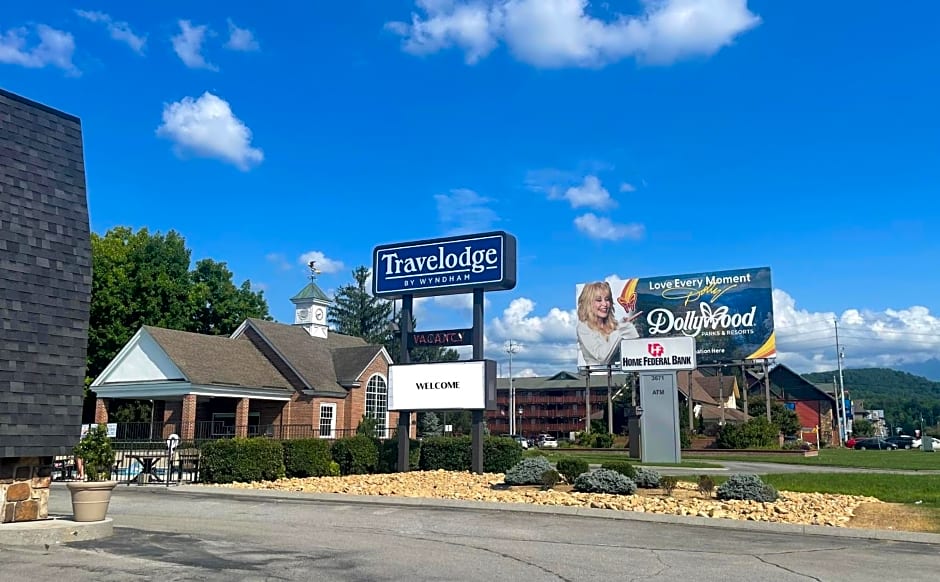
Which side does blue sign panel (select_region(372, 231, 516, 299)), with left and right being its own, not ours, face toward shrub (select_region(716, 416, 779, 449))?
back

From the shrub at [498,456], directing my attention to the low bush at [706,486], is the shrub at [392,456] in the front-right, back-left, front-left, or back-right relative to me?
back-right

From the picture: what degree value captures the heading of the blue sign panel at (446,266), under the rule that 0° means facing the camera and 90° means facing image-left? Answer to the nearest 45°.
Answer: approximately 45°

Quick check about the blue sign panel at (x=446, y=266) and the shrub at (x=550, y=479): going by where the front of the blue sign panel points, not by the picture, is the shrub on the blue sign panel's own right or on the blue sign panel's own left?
on the blue sign panel's own left

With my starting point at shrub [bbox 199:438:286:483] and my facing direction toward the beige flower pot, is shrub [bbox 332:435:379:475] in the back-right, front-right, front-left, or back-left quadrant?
back-left

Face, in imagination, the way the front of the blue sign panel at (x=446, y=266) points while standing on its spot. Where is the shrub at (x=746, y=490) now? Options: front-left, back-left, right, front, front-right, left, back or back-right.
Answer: left

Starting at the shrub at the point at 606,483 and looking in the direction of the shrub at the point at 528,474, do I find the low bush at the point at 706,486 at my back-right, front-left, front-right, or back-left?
back-right

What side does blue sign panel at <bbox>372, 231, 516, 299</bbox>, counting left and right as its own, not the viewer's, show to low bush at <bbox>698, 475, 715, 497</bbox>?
left

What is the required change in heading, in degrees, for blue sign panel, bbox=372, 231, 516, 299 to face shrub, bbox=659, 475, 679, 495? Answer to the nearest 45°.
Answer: approximately 90° to its left

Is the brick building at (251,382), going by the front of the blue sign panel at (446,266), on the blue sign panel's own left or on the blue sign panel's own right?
on the blue sign panel's own right

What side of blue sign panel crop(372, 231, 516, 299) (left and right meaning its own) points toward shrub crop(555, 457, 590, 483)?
left
